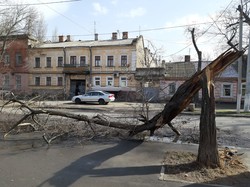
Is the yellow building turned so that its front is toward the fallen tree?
yes

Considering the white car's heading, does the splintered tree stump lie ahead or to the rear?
to the rear

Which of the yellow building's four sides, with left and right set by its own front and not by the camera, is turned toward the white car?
front

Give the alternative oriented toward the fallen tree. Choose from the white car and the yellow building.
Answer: the yellow building

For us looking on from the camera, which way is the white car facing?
facing away from the viewer and to the left of the viewer

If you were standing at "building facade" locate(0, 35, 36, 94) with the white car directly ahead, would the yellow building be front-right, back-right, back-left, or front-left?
front-left

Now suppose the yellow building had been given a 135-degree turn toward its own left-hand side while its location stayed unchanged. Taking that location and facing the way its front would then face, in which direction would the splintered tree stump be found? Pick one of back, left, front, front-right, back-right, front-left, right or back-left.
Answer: back-right

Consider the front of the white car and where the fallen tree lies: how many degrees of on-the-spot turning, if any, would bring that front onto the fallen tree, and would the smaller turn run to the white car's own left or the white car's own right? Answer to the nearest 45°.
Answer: approximately 135° to the white car's own left

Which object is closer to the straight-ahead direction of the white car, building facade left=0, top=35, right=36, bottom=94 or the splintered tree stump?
the building facade

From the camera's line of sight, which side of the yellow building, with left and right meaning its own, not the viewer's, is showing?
front

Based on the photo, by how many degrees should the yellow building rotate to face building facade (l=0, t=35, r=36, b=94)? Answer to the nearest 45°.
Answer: approximately 135° to its right

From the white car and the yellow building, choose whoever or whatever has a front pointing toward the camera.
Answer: the yellow building

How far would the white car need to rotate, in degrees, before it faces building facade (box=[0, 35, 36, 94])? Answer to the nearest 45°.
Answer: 0° — it already faces it

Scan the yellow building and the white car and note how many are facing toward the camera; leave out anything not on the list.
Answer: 1

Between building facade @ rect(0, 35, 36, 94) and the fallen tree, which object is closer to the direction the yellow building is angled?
the fallen tree
